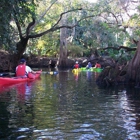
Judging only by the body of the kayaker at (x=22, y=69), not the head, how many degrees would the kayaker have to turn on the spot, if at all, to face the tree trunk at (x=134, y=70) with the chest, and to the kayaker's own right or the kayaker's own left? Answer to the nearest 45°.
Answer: approximately 90° to the kayaker's own right

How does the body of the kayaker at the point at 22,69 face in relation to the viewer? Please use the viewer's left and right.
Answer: facing away from the viewer and to the right of the viewer

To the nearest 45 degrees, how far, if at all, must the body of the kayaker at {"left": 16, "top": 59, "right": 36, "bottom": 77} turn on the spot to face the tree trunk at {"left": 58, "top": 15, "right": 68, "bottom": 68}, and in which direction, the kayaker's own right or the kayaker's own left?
approximately 45° to the kayaker's own left
